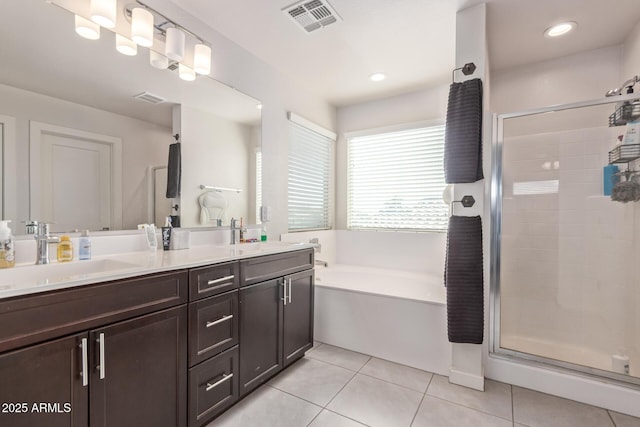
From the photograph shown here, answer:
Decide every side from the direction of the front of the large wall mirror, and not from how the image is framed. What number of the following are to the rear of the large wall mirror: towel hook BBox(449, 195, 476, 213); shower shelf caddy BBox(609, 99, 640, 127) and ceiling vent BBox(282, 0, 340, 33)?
0

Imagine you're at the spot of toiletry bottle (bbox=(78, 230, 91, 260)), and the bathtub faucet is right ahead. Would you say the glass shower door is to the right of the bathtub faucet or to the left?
right

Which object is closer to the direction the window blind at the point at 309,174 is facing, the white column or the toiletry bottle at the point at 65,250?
the white column

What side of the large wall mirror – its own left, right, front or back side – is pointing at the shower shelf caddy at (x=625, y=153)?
front

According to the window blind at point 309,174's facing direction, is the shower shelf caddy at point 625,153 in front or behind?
in front

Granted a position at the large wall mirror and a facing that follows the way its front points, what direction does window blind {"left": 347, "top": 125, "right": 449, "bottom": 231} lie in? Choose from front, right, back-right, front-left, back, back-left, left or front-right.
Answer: front-left

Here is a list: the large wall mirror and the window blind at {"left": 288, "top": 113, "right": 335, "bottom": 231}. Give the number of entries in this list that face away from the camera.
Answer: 0

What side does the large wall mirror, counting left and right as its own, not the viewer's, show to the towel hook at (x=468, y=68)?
front

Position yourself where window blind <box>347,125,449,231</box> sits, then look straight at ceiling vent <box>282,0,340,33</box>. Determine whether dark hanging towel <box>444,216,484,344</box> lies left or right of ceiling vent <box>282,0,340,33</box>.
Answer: left

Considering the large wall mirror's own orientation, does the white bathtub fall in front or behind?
in front

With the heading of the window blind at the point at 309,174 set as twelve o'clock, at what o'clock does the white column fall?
The white column is roughly at 12 o'clock from the window blind.

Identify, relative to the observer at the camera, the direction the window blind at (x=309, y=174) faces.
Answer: facing the viewer and to the right of the viewer
